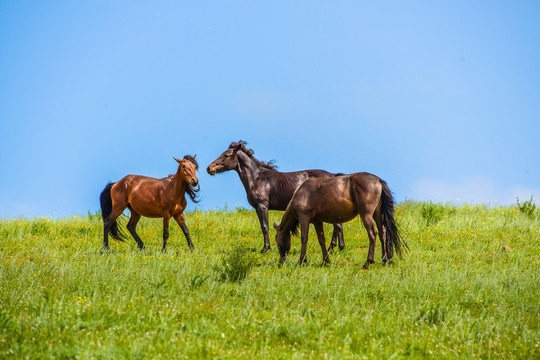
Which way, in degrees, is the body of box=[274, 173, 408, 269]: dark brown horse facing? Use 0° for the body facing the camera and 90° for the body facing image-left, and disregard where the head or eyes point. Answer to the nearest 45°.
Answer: approximately 90°

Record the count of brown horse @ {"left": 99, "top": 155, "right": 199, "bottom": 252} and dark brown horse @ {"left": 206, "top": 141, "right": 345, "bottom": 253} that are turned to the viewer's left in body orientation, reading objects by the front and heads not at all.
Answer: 1

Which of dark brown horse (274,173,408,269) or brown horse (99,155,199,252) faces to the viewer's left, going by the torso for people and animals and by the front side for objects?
the dark brown horse

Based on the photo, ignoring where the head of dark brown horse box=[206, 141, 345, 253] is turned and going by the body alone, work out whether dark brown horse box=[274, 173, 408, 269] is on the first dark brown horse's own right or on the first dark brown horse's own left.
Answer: on the first dark brown horse's own left

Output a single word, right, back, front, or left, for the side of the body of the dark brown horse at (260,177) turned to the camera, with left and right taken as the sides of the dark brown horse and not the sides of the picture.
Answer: left

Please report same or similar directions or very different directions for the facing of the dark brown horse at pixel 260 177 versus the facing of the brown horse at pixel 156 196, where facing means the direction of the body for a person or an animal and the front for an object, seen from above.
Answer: very different directions

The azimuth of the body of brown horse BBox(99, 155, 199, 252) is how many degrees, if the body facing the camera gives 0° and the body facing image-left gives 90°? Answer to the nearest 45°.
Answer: approximately 270°
